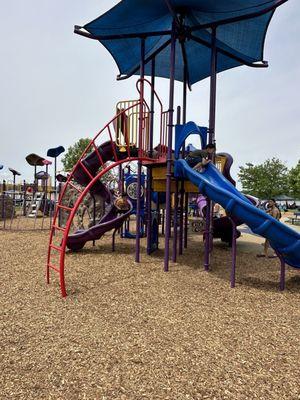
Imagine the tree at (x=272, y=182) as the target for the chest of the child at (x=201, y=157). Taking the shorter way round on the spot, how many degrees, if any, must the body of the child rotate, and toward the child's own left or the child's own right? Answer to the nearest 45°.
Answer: approximately 90° to the child's own left

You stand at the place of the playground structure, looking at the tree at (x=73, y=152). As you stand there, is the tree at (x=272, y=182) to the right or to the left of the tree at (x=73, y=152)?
right
